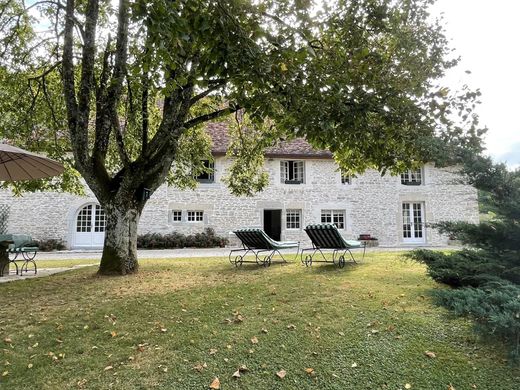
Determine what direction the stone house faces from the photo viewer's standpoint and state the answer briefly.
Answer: facing the viewer

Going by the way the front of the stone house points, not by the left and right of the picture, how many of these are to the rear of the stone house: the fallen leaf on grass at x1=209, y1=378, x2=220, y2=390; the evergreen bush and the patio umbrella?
0

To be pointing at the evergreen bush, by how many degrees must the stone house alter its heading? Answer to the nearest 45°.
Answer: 0° — it already faces it

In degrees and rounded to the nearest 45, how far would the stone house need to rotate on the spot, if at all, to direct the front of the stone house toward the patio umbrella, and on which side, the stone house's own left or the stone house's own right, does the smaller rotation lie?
approximately 45° to the stone house's own right

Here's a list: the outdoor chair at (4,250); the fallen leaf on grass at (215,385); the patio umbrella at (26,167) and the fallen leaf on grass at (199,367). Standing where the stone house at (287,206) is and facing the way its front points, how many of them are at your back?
0

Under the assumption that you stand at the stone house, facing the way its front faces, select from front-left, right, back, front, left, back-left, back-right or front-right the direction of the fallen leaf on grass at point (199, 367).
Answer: front

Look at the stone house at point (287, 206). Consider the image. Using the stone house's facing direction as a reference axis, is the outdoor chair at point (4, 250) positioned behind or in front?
in front

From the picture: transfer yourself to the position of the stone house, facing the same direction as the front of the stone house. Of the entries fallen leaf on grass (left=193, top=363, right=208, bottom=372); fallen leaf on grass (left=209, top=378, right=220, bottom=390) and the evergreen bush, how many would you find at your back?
0

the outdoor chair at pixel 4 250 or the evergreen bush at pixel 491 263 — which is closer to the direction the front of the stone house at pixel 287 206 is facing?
the evergreen bush

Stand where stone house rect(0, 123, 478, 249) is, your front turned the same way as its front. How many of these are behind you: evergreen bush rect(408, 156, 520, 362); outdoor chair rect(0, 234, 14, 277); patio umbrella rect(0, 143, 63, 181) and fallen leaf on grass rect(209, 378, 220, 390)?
0

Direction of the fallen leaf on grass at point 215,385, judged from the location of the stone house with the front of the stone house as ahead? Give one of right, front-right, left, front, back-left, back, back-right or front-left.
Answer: front

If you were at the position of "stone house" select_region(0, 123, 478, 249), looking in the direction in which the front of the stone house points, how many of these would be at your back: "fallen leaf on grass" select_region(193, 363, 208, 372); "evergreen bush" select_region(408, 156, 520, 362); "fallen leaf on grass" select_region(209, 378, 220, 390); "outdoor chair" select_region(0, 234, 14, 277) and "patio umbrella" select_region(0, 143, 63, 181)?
0

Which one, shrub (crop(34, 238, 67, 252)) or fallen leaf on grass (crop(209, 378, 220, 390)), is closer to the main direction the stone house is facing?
the fallen leaf on grass

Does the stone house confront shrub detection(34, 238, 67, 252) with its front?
no
